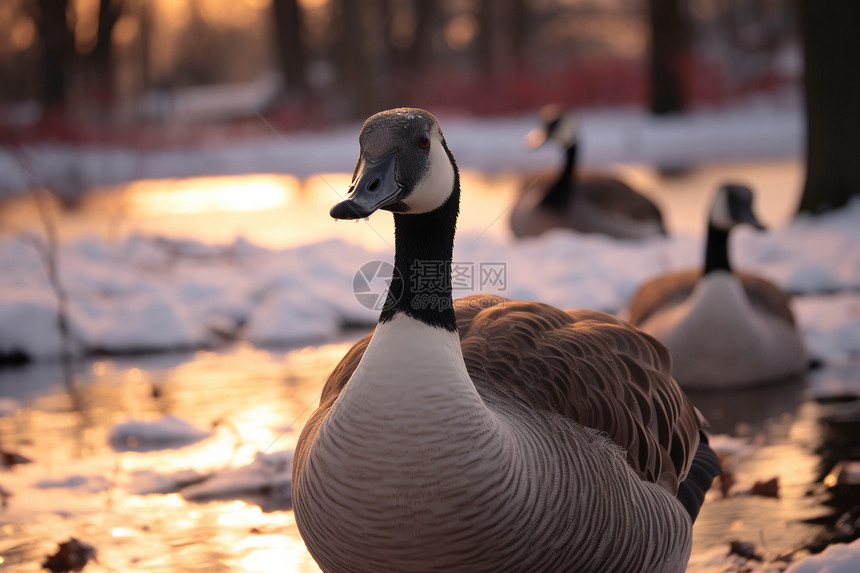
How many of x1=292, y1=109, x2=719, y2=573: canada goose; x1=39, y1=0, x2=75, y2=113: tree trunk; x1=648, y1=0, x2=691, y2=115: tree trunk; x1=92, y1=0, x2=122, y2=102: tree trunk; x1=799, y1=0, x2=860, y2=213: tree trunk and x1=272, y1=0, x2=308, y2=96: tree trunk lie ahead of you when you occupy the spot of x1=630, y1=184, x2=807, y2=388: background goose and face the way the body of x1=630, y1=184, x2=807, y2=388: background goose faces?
1

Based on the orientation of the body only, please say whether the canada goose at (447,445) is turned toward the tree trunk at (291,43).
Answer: no

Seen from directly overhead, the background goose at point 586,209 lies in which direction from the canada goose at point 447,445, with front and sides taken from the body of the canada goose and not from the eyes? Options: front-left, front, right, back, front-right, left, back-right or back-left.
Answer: back-right

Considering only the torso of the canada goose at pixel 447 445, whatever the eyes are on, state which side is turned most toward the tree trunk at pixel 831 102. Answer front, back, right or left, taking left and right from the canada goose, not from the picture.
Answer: back

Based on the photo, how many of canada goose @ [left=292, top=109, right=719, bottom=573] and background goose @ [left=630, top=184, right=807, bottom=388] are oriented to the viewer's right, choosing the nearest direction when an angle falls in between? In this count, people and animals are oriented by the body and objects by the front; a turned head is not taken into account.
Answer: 0

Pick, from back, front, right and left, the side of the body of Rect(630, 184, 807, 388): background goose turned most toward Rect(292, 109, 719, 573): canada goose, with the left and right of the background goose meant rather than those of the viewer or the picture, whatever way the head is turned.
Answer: front

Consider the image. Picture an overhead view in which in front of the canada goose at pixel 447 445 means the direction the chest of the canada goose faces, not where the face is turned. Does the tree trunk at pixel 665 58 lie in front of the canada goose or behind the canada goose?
behind

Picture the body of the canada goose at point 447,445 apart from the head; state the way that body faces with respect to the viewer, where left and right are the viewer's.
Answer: facing the viewer and to the left of the viewer

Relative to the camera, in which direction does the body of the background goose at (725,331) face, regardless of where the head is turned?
toward the camera

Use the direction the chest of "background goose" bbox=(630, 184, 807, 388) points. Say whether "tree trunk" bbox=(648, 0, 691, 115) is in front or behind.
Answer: behind

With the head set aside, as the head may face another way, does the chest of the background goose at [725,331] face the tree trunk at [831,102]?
no

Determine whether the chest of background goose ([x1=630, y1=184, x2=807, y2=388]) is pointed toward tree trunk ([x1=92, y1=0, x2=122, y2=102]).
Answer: no

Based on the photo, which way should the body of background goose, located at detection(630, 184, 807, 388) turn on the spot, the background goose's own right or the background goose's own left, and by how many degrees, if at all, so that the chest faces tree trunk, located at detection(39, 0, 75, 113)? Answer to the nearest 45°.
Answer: approximately 135° to the background goose's own right
